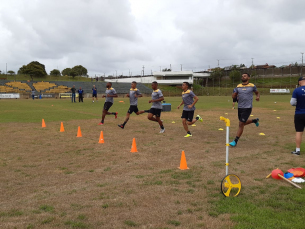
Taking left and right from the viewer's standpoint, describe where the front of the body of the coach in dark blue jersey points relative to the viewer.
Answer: facing away from the viewer and to the left of the viewer

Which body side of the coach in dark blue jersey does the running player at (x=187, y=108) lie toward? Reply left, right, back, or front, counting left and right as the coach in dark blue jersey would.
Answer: front

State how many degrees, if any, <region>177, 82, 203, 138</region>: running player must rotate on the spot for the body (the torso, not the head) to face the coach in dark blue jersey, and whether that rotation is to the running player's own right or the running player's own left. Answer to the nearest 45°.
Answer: approximately 90° to the running player's own left

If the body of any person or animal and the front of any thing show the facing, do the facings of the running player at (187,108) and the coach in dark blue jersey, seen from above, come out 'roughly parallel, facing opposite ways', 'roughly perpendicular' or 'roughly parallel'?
roughly perpendicular

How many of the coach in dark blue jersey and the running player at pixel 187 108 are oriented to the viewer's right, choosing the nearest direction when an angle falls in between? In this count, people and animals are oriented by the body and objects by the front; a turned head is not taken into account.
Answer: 0

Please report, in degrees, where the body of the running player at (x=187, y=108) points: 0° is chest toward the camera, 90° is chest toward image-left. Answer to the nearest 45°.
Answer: approximately 45°
